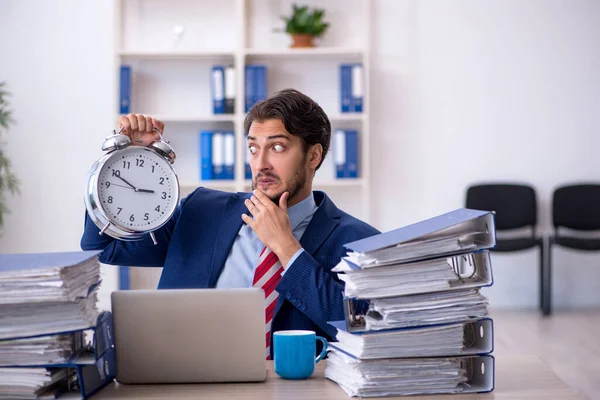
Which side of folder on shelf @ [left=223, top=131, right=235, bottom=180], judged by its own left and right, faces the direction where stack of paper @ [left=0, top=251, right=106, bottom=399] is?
front

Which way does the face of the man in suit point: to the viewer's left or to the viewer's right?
to the viewer's left

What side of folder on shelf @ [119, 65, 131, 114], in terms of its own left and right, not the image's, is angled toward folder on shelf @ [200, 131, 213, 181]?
left

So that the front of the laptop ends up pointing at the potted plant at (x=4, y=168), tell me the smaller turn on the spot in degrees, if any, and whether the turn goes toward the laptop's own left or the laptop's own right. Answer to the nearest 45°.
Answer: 0° — it already faces it

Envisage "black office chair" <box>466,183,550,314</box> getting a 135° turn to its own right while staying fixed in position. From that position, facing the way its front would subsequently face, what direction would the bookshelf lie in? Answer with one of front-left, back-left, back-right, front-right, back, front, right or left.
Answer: front-left

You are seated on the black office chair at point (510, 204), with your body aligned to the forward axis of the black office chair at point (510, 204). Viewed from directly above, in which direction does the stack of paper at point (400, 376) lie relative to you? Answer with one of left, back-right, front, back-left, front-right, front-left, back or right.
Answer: front

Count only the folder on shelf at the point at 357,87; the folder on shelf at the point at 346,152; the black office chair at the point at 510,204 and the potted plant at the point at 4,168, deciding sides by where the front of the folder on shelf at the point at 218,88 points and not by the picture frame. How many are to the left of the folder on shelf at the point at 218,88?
3

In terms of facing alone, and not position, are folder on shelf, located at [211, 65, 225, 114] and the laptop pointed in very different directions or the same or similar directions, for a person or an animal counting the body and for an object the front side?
very different directions

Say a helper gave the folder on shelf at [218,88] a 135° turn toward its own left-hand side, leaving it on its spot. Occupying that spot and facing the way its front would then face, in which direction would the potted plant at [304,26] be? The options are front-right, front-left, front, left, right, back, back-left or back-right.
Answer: front-right

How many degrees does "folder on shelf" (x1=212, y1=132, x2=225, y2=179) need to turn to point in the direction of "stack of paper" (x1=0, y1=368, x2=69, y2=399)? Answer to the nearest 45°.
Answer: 0° — it already faces it

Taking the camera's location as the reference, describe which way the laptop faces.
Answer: facing away from the viewer

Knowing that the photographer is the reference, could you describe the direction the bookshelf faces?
facing the viewer

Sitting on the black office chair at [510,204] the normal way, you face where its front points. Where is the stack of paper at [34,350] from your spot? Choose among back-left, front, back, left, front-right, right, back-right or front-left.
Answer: front

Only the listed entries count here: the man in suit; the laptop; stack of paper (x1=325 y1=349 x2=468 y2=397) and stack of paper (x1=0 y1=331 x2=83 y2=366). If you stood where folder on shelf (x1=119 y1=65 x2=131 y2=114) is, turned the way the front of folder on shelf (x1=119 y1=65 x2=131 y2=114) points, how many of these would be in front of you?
4

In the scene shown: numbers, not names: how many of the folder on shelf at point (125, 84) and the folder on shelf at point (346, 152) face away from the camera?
0

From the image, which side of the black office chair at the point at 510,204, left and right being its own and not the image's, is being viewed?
front

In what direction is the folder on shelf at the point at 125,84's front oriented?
toward the camera

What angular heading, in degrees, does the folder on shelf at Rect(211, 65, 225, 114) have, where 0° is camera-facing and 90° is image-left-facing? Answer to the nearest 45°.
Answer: approximately 0°

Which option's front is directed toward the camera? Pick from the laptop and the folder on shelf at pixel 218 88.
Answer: the folder on shelf

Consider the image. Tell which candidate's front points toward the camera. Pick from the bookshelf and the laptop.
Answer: the bookshelf
